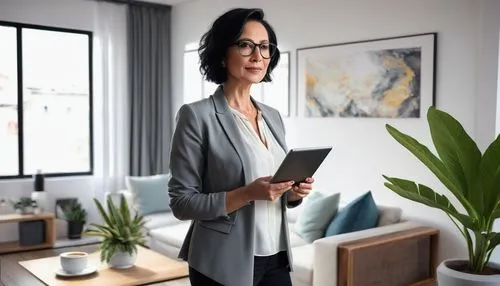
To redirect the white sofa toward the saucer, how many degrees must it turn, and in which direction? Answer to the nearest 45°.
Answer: approximately 45° to its right

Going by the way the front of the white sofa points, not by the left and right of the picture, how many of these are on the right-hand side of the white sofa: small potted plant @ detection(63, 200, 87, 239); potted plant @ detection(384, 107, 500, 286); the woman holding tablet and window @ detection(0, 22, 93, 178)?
2

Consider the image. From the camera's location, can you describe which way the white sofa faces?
facing the viewer and to the left of the viewer

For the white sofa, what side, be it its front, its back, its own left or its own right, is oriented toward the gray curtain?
right

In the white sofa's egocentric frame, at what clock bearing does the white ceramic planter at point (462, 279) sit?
The white ceramic planter is roughly at 10 o'clock from the white sofa.

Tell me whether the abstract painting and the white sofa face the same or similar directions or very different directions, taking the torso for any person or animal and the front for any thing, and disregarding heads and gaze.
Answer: same or similar directions

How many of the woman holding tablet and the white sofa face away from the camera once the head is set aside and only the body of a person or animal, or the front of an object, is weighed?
0

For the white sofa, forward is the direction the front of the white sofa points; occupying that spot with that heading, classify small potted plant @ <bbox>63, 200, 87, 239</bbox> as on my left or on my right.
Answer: on my right

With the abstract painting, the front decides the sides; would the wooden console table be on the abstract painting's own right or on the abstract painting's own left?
on the abstract painting's own right

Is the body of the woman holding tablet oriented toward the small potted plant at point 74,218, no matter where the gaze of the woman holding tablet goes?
no

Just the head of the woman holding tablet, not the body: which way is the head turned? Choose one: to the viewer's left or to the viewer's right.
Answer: to the viewer's right

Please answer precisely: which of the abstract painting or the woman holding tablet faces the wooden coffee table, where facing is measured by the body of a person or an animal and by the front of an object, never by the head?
the abstract painting

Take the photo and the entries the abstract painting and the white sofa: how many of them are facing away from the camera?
0

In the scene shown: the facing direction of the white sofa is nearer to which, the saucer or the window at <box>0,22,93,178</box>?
the saucer

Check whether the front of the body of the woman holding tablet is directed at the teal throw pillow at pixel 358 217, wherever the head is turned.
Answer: no

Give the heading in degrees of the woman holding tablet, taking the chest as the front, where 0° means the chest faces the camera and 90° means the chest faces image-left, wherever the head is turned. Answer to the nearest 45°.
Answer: approximately 315°
